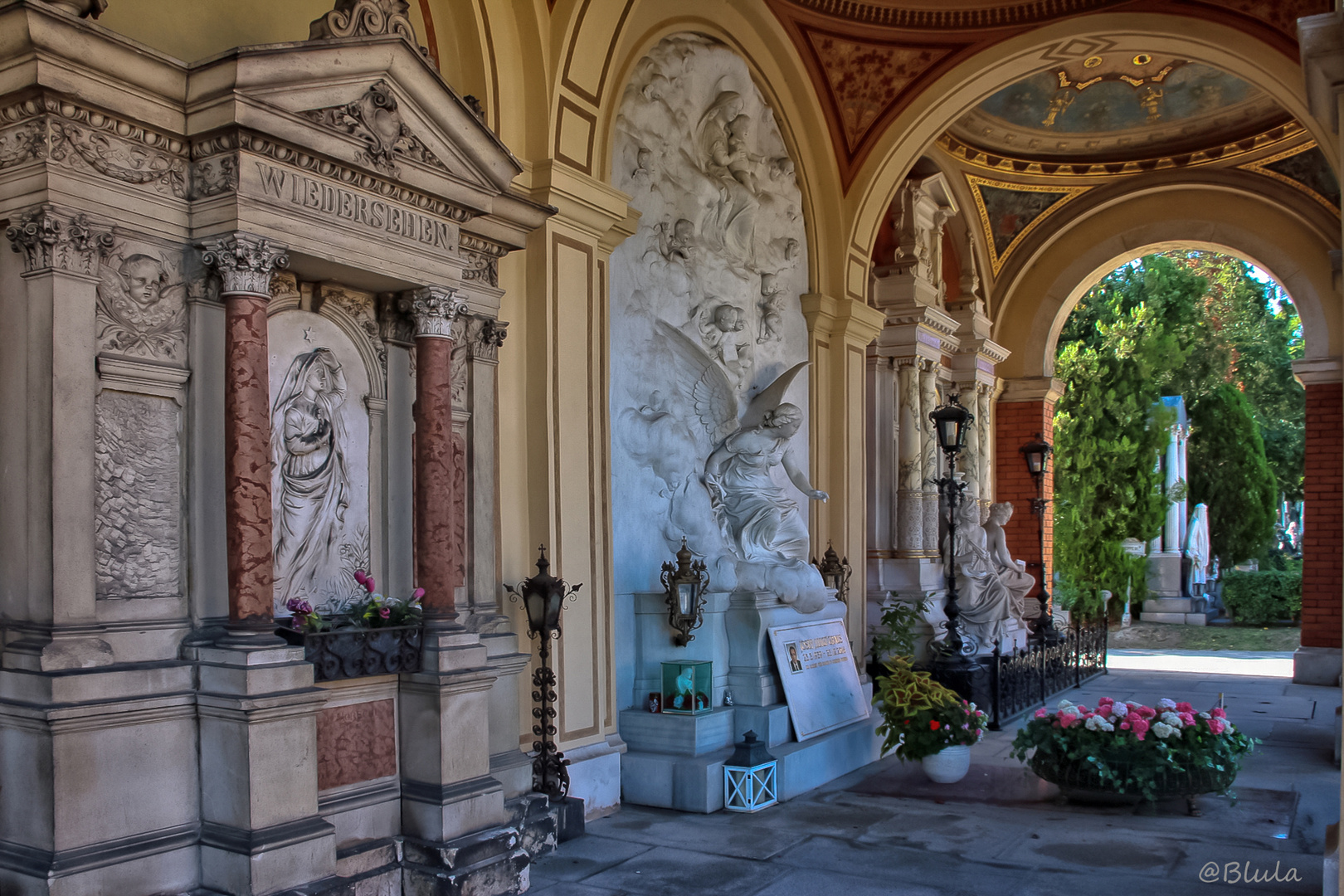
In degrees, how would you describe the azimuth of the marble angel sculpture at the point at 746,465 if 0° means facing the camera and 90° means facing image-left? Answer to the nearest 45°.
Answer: approximately 315°

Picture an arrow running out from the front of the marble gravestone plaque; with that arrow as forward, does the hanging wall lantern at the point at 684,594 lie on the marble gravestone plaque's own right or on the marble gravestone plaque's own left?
on the marble gravestone plaque's own right

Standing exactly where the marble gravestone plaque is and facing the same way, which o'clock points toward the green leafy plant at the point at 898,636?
The green leafy plant is roughly at 8 o'clock from the marble gravestone plaque.
